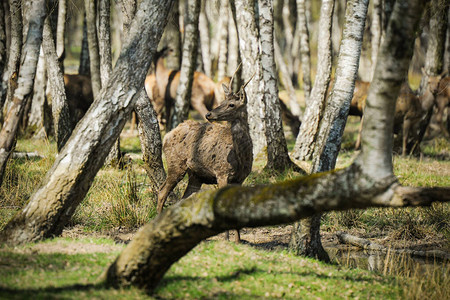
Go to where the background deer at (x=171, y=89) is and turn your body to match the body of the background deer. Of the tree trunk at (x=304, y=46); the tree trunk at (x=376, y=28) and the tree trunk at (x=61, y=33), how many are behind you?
2

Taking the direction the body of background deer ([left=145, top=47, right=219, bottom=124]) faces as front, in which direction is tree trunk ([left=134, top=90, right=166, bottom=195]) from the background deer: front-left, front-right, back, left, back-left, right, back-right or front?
left

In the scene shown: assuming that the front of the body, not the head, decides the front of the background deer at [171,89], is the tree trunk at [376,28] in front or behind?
behind

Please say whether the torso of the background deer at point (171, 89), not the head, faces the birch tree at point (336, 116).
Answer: no

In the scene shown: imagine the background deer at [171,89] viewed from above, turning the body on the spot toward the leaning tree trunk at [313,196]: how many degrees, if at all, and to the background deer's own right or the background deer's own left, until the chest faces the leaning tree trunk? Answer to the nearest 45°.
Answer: approximately 90° to the background deer's own left

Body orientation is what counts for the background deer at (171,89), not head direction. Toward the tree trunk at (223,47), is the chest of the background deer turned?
no

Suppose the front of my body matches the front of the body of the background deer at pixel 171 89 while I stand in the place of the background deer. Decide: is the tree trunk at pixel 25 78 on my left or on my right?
on my left

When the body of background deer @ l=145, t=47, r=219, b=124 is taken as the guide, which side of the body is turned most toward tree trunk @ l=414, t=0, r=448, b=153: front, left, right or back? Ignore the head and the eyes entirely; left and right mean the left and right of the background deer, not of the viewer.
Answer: back

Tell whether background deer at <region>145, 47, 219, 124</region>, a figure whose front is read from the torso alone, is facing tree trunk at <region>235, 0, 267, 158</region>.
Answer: no

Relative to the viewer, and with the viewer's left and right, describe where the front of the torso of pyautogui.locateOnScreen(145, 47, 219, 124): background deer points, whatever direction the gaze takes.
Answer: facing to the left of the viewer

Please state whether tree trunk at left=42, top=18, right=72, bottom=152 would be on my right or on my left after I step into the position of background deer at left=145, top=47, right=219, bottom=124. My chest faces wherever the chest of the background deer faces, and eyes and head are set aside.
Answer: on my left

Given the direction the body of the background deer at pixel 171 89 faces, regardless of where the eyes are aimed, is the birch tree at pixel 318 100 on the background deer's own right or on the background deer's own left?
on the background deer's own left

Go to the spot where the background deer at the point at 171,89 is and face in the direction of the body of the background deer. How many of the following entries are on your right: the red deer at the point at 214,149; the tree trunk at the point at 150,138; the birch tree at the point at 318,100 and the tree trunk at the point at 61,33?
0
